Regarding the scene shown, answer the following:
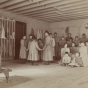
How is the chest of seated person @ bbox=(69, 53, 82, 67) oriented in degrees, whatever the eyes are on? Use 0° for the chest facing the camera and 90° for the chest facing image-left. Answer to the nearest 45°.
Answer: approximately 45°
